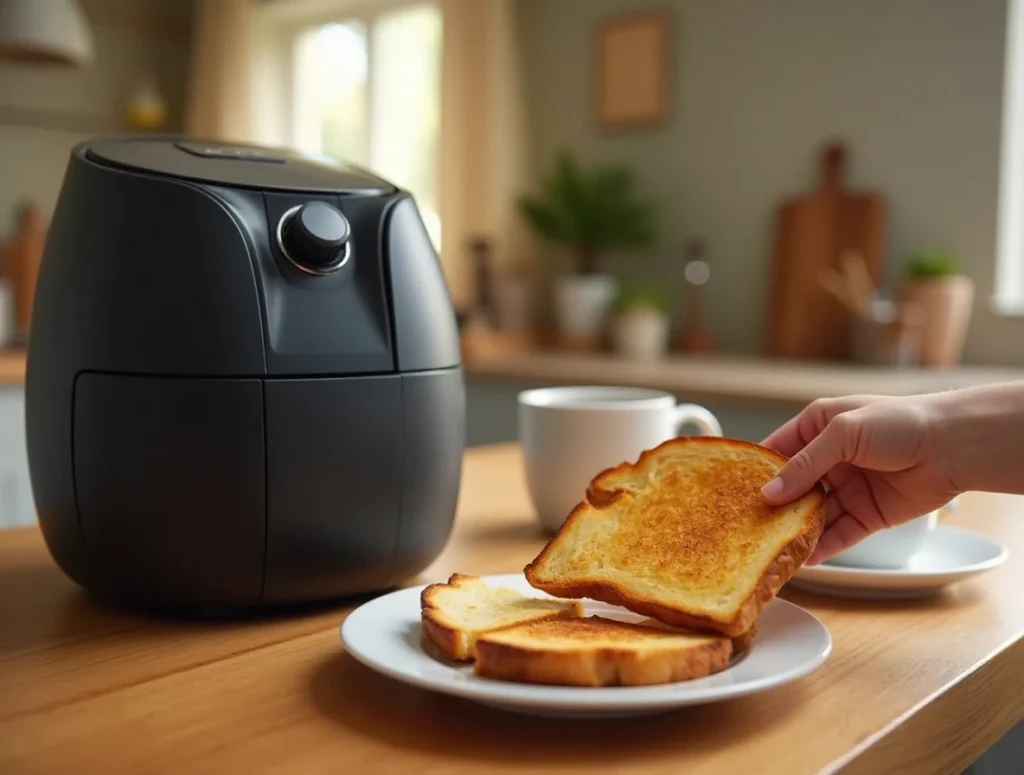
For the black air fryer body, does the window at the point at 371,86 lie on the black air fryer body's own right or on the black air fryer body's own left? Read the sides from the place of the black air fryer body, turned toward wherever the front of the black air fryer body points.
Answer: on the black air fryer body's own left

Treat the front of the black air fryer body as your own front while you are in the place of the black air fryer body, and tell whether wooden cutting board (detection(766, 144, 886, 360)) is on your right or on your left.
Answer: on your left

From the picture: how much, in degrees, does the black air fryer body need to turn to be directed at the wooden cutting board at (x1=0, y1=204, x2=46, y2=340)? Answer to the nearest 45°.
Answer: approximately 135° to its left

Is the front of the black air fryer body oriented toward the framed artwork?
no

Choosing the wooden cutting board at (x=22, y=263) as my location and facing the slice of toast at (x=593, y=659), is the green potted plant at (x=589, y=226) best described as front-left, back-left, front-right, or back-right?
front-left

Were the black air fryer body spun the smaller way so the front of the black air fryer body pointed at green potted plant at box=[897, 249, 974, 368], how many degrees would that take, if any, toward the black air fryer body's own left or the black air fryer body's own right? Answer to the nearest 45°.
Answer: approximately 90° to the black air fryer body's own left

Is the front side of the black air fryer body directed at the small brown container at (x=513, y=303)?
no

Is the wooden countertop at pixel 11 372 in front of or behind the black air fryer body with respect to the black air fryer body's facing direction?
behind

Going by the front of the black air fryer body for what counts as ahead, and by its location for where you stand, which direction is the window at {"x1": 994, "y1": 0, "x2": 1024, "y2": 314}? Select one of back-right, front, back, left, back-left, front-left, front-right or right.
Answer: left

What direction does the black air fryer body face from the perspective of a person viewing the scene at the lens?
facing the viewer and to the right of the viewer
